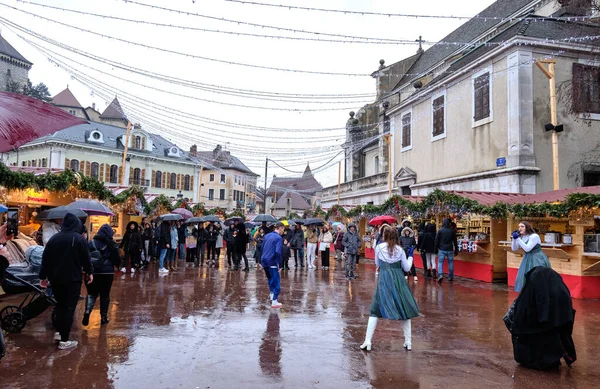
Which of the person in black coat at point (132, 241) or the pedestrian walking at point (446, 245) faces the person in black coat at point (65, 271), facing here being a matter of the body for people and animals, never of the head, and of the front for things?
the person in black coat at point (132, 241)

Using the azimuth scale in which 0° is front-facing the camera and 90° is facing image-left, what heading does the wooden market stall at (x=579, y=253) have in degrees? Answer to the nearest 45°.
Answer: approximately 45°

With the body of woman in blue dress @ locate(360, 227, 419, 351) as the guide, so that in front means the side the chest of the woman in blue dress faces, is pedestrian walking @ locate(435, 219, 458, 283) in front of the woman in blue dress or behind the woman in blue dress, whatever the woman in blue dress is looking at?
in front

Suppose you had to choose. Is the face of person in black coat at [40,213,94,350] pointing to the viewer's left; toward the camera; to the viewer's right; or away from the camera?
away from the camera

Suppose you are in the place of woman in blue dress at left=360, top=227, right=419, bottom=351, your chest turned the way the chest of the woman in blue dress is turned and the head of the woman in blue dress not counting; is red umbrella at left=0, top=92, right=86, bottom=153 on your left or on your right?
on your left

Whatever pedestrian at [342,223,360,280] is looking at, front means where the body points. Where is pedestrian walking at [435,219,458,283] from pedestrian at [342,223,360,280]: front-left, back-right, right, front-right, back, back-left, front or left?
left

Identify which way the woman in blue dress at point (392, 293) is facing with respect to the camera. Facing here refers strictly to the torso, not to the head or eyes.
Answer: away from the camera

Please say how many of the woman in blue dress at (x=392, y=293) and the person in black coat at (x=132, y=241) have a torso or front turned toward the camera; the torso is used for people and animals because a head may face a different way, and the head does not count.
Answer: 1

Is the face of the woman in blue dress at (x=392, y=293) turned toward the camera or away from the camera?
away from the camera
